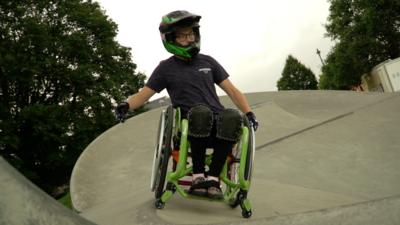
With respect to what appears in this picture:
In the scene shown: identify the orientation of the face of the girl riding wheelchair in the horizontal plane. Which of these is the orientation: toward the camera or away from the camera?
toward the camera

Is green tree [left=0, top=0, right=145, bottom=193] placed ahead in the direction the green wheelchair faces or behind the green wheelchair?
behind

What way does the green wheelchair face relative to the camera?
toward the camera

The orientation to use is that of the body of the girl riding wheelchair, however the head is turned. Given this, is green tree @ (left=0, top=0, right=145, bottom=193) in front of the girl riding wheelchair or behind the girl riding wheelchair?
behind

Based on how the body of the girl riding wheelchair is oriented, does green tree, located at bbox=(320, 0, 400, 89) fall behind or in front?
behind

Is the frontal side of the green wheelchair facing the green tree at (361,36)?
no

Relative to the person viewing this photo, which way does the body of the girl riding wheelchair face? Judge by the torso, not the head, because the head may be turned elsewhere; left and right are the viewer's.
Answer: facing the viewer

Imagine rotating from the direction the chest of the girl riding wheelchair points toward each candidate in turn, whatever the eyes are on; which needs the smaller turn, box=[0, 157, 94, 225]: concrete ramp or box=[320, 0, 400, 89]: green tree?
the concrete ramp

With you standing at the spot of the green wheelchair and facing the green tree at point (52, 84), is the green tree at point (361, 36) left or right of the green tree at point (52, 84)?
right

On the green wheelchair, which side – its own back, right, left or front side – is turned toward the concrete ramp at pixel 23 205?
front

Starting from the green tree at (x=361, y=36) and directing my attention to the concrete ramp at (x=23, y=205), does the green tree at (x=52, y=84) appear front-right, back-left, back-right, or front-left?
front-right

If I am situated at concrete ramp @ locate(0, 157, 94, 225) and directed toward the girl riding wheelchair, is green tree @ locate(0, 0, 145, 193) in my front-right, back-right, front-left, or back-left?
front-left
